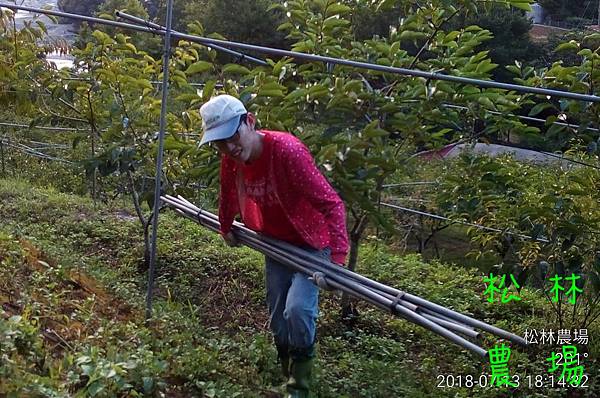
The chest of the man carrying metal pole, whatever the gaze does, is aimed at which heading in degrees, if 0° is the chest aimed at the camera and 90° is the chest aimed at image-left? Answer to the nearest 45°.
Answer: approximately 45°
